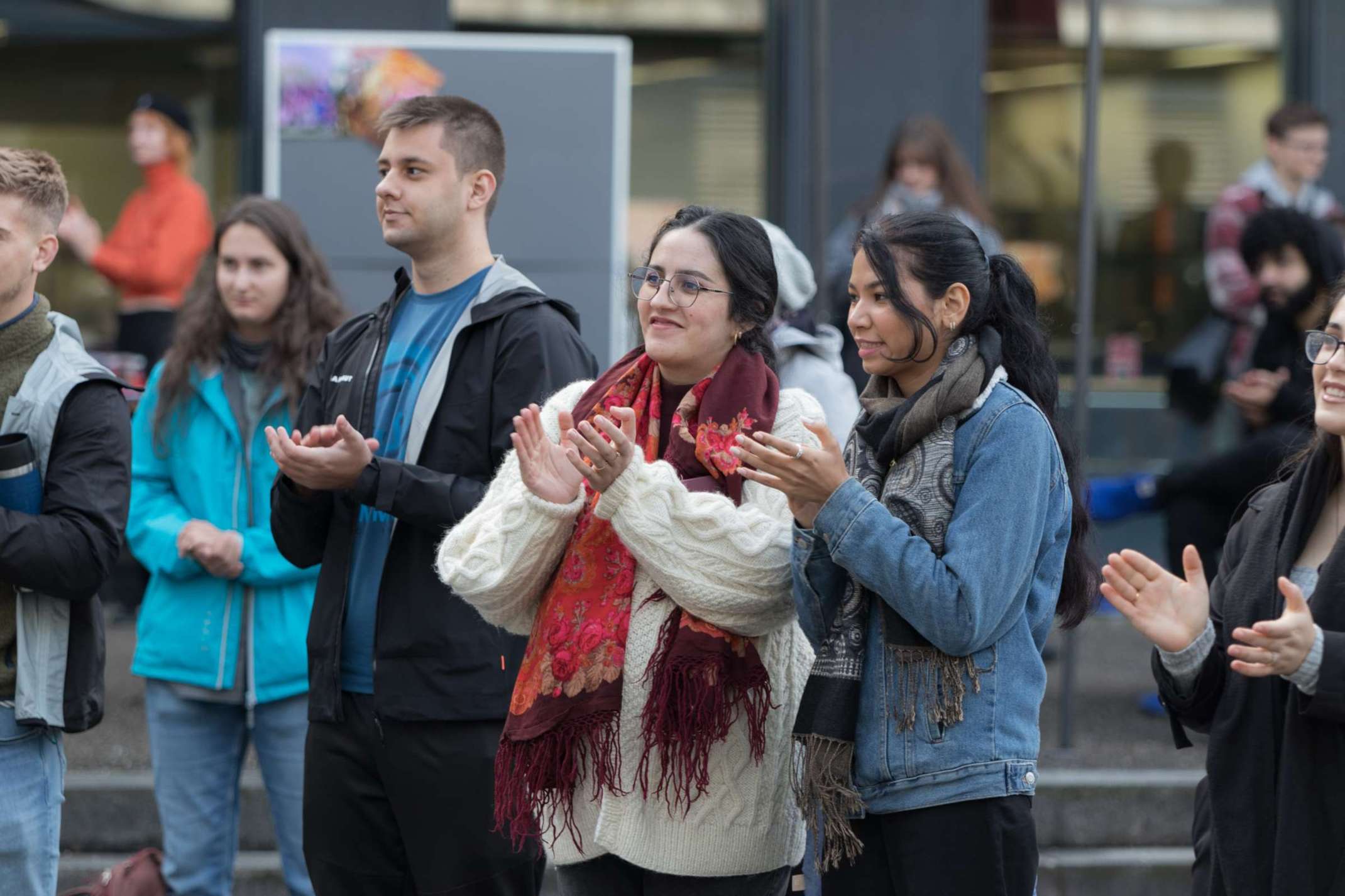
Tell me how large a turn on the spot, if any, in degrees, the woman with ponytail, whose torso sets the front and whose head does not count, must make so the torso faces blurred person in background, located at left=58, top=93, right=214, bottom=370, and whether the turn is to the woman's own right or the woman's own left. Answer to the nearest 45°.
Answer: approximately 90° to the woman's own right

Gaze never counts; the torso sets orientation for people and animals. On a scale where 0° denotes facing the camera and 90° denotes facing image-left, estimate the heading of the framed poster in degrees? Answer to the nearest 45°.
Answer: approximately 0°

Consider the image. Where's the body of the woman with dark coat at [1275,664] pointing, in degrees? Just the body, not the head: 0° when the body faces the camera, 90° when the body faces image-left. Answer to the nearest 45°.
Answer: approximately 45°

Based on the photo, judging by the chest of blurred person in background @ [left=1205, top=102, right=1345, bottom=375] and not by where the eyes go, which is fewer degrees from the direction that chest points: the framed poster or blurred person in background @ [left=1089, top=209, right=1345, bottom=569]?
the blurred person in background

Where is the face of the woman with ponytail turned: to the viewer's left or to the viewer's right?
to the viewer's left

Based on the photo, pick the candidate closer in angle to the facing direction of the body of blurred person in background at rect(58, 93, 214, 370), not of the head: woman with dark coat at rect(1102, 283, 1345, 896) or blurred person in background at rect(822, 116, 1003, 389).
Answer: the woman with dark coat

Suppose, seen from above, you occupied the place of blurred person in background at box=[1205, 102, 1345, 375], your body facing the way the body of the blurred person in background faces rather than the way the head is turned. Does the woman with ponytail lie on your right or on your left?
on your right

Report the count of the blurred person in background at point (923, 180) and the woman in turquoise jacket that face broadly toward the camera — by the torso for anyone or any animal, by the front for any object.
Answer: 2

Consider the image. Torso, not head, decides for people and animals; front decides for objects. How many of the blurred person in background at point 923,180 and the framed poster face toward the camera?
2

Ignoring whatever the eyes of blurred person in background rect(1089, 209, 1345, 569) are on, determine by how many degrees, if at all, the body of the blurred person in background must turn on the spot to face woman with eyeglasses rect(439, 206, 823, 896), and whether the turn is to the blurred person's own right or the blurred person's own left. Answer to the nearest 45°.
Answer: approximately 45° to the blurred person's own left
